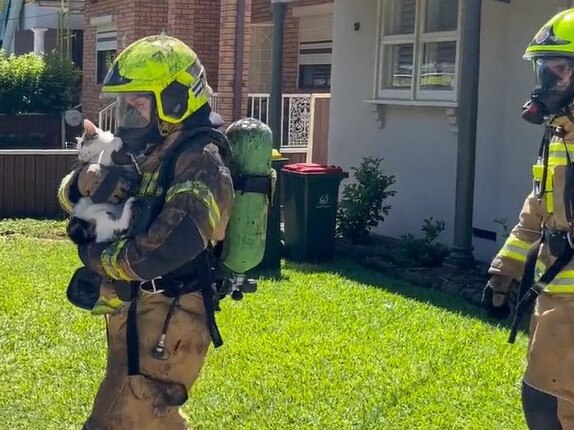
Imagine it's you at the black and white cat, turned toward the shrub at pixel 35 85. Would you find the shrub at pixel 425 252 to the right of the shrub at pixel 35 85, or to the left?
right

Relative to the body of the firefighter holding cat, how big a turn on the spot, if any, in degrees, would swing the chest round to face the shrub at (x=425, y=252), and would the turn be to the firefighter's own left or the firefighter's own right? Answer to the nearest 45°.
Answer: approximately 135° to the firefighter's own right

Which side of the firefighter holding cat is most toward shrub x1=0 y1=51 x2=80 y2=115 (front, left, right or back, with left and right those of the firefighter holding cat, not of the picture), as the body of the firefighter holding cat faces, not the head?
right

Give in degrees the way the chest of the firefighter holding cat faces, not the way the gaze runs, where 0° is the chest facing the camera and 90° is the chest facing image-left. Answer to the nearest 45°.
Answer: approximately 90°

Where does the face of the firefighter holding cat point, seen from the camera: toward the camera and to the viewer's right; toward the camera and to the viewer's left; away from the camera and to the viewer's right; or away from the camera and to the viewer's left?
toward the camera and to the viewer's left
